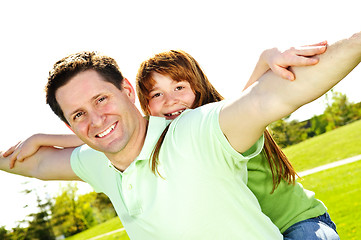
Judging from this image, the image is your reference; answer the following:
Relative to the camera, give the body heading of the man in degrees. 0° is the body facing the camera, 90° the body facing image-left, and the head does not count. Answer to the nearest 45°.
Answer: approximately 45°

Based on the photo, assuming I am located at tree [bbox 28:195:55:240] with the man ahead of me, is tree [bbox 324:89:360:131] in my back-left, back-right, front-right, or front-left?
front-left

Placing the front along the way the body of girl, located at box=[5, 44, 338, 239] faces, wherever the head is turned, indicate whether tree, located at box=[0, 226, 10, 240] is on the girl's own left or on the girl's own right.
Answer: on the girl's own right

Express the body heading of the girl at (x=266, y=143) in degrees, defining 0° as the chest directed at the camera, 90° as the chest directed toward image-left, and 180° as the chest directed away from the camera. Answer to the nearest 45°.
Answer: approximately 45°

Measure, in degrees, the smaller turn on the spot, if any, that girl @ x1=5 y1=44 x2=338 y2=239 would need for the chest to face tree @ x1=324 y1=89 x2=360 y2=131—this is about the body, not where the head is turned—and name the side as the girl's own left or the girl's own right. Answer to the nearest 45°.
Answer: approximately 180°

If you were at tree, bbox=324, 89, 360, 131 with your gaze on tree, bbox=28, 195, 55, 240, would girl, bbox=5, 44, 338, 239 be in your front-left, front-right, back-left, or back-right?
front-left
